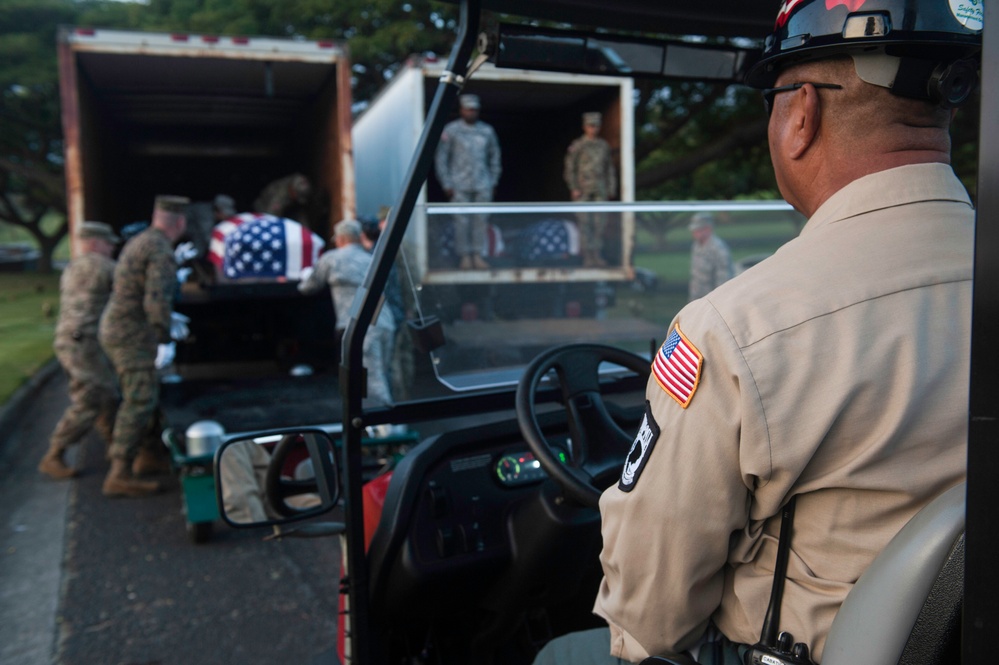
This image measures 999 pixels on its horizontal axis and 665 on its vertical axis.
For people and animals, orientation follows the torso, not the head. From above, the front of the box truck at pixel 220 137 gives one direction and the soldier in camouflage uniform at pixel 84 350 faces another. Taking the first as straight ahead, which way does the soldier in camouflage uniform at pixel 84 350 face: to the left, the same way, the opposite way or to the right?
to the right

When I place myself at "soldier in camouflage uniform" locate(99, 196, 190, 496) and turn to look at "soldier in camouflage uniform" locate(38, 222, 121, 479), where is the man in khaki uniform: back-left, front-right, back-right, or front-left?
back-left

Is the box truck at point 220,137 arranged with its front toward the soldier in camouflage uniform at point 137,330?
no

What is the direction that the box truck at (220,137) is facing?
away from the camera

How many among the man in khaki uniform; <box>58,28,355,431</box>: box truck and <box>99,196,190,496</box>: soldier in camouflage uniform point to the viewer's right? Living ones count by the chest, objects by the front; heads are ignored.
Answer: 1

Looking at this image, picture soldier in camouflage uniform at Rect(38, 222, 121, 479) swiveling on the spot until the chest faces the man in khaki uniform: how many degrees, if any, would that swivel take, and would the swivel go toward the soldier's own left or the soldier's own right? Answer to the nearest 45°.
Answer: approximately 90° to the soldier's own right

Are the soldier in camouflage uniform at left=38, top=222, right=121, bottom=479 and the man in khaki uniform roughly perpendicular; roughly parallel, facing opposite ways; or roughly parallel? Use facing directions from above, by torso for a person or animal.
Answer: roughly perpendicular

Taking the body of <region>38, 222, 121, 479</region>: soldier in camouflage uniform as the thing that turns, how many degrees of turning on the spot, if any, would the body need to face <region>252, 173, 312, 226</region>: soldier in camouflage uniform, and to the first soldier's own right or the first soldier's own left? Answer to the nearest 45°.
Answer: approximately 45° to the first soldier's own left

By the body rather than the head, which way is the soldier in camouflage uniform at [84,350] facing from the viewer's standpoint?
to the viewer's right

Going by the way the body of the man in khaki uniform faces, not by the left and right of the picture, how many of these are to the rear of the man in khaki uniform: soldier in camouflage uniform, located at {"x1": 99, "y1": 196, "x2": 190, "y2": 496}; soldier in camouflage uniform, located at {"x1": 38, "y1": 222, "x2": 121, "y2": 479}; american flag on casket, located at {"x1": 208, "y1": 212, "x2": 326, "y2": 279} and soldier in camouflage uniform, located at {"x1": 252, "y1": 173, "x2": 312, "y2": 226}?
0

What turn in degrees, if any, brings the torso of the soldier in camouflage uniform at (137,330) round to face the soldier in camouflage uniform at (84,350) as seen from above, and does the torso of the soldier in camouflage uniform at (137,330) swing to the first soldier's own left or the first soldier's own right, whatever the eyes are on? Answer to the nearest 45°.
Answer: approximately 135° to the first soldier's own left

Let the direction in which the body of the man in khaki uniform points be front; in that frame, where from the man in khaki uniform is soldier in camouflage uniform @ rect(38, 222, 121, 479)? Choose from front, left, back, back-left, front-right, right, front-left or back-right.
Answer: front

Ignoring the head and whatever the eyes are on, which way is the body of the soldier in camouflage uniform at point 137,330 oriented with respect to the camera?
to the viewer's right

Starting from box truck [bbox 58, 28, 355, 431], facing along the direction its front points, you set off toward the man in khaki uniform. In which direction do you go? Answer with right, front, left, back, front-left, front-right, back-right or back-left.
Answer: back

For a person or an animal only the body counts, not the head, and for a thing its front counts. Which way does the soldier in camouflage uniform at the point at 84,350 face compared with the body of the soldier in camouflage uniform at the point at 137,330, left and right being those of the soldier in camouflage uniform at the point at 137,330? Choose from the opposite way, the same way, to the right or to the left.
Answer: the same way

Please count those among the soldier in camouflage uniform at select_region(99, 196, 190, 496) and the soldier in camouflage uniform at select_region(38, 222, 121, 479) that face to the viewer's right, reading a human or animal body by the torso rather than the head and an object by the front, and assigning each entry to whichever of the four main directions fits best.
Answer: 2

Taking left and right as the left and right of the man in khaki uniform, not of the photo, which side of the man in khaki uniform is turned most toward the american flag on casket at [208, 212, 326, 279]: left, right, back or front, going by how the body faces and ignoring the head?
front

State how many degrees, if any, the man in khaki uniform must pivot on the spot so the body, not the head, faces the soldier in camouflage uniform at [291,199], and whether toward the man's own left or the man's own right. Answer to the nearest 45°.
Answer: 0° — they already face them

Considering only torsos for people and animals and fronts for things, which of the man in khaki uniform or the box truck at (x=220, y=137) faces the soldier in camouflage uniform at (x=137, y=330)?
the man in khaki uniform
